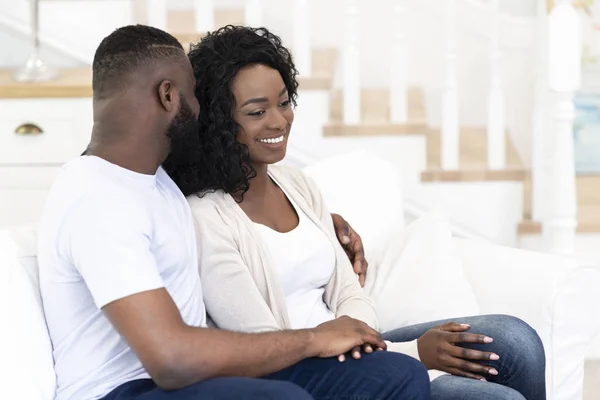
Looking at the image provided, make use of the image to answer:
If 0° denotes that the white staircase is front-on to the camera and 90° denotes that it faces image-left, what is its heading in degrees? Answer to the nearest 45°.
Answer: approximately 270°

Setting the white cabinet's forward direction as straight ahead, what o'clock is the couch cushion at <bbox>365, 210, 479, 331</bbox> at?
The couch cushion is roughly at 11 o'clock from the white cabinet.

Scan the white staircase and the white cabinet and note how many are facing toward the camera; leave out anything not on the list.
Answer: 1

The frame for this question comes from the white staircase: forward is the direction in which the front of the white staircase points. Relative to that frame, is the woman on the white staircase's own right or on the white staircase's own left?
on the white staircase's own right

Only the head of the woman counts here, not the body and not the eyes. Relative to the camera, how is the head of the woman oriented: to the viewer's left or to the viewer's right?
to the viewer's right

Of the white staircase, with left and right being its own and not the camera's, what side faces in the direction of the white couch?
right

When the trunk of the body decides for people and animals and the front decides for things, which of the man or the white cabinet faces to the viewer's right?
the man

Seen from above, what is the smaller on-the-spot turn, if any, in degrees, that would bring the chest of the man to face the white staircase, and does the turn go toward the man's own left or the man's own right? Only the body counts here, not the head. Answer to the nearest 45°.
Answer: approximately 90° to the man's own left

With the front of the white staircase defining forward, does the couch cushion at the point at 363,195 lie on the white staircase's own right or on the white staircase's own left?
on the white staircase's own right

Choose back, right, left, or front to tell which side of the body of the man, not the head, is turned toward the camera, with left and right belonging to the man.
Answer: right

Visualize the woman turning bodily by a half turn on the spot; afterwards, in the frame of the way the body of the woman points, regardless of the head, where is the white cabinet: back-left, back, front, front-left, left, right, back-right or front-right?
front

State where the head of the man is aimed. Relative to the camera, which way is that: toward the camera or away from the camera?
away from the camera
